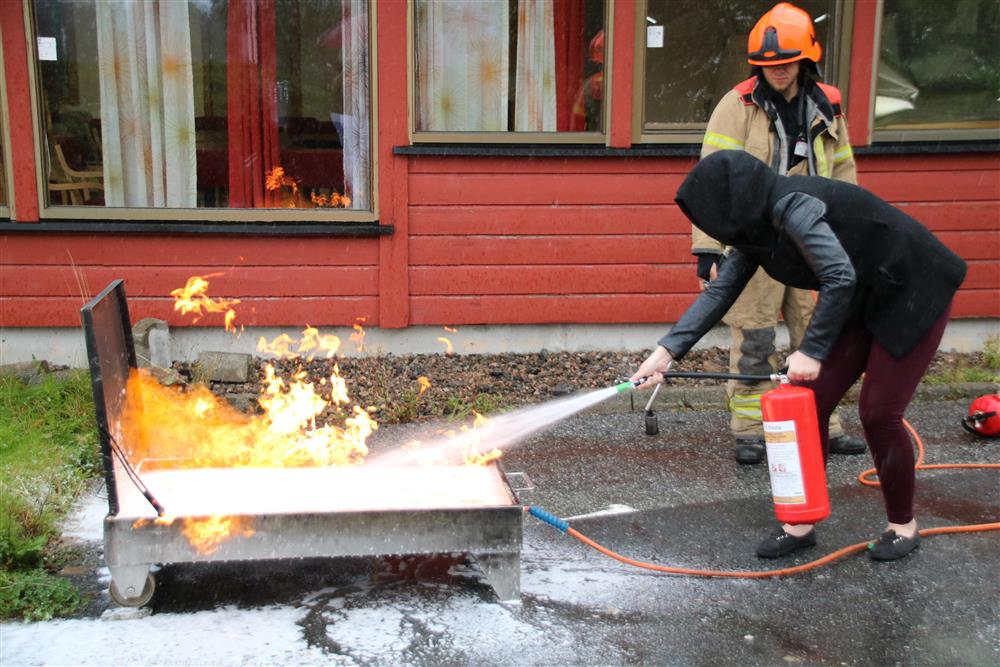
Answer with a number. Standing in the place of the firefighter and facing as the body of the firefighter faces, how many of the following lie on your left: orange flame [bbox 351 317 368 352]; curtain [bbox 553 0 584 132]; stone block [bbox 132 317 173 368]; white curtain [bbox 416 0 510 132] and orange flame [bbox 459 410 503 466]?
0

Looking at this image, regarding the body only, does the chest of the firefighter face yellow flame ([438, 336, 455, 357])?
no

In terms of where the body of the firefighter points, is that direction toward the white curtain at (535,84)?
no

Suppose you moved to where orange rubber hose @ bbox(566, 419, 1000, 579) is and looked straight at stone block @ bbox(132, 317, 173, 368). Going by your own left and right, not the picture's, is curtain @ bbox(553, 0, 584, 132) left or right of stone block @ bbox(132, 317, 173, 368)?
right

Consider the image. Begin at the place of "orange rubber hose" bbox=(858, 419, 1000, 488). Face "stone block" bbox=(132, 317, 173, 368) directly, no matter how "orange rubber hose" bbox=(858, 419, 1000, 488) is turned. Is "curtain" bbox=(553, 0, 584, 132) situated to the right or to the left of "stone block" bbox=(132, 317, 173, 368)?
right

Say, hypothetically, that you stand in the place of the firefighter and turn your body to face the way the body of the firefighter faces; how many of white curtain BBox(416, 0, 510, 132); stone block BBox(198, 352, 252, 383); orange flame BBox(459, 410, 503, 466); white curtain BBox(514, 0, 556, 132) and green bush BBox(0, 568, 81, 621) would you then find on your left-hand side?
0

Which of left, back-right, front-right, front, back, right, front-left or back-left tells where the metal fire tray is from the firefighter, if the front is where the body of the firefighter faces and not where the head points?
front-right

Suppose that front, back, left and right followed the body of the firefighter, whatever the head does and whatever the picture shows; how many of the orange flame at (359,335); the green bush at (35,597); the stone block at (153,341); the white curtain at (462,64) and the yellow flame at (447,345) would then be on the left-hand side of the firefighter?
0

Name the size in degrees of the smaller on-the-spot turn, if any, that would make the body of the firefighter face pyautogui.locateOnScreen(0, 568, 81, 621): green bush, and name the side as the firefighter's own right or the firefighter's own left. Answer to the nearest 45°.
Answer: approximately 45° to the firefighter's own right

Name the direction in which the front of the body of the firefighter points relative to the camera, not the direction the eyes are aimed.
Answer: toward the camera

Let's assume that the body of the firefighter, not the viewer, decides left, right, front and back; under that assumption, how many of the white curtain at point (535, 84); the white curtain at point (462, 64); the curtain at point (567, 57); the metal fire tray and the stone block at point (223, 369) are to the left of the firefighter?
0

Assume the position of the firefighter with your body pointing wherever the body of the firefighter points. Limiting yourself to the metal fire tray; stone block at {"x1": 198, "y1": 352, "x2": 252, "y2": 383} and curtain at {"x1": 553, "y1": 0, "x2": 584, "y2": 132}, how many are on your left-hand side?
0

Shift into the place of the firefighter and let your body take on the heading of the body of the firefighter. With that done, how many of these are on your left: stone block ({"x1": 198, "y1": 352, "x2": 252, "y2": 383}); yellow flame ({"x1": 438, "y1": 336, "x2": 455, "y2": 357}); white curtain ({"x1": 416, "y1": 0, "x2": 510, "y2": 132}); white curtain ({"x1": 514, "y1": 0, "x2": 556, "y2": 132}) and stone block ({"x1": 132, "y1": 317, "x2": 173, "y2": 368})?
0

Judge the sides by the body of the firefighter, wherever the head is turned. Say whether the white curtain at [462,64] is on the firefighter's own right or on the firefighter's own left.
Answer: on the firefighter's own right

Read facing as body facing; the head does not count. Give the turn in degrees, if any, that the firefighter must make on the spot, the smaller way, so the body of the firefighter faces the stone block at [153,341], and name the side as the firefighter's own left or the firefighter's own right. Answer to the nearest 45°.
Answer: approximately 90° to the firefighter's own right
